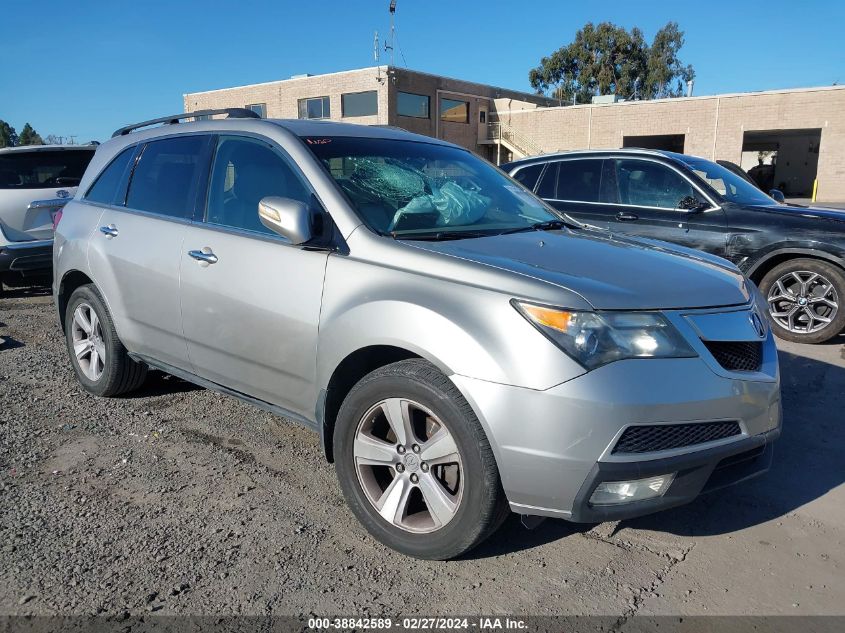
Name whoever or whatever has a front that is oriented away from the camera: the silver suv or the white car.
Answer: the white car

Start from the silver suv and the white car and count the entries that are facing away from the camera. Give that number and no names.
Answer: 1

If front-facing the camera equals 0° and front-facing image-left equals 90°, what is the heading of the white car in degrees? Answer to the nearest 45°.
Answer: approximately 180°

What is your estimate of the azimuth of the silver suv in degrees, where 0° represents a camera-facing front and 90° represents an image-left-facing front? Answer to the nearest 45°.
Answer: approximately 315°

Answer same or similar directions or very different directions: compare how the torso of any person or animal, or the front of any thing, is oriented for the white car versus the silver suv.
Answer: very different directions

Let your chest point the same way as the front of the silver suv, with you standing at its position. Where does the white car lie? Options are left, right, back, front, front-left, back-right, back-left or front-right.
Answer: back

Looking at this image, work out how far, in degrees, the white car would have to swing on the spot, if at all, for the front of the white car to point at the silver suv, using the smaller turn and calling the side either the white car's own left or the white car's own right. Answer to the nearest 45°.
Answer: approximately 180°

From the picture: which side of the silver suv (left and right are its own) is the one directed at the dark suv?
left

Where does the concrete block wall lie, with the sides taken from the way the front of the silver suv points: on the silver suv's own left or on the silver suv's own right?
on the silver suv's own left

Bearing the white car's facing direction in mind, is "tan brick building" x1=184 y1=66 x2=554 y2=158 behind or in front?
in front

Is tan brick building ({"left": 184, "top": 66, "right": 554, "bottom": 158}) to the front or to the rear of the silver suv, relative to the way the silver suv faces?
to the rear

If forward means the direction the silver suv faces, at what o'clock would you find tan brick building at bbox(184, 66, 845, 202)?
The tan brick building is roughly at 8 o'clock from the silver suv.
